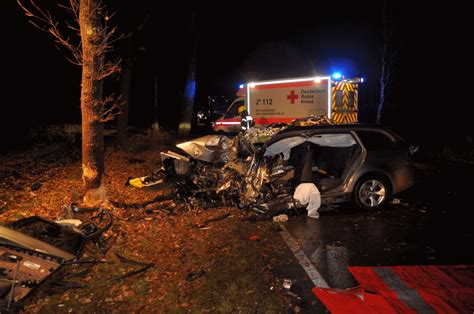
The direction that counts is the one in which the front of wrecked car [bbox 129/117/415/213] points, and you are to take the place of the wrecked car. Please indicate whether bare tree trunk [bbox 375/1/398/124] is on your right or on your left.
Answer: on your right

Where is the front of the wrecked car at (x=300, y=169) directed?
to the viewer's left

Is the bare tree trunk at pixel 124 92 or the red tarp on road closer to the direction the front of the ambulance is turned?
the bare tree trunk

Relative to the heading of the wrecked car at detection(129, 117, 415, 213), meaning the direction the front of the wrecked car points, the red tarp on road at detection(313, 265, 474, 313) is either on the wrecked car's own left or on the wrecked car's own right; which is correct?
on the wrecked car's own left

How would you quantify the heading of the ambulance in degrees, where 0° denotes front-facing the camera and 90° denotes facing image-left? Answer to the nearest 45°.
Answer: approximately 135°

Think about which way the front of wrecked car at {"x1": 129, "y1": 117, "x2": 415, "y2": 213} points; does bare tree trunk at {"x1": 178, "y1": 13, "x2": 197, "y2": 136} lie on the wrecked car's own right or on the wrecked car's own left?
on the wrecked car's own right

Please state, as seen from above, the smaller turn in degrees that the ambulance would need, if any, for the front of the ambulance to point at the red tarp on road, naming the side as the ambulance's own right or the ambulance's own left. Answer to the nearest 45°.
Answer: approximately 135° to the ambulance's own left

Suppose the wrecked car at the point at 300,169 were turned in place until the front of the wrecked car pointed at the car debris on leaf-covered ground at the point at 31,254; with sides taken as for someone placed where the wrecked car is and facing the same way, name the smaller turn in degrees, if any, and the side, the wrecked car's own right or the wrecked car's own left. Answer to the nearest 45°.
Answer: approximately 45° to the wrecked car's own left

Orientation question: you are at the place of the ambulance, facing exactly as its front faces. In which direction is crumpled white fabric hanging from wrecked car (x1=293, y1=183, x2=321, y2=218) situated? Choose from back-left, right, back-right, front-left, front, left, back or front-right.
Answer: back-left

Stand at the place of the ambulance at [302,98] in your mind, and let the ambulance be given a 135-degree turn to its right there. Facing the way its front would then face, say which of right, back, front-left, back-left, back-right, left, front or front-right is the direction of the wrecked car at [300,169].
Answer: right

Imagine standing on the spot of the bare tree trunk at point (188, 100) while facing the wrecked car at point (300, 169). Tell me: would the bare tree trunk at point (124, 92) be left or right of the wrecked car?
right
